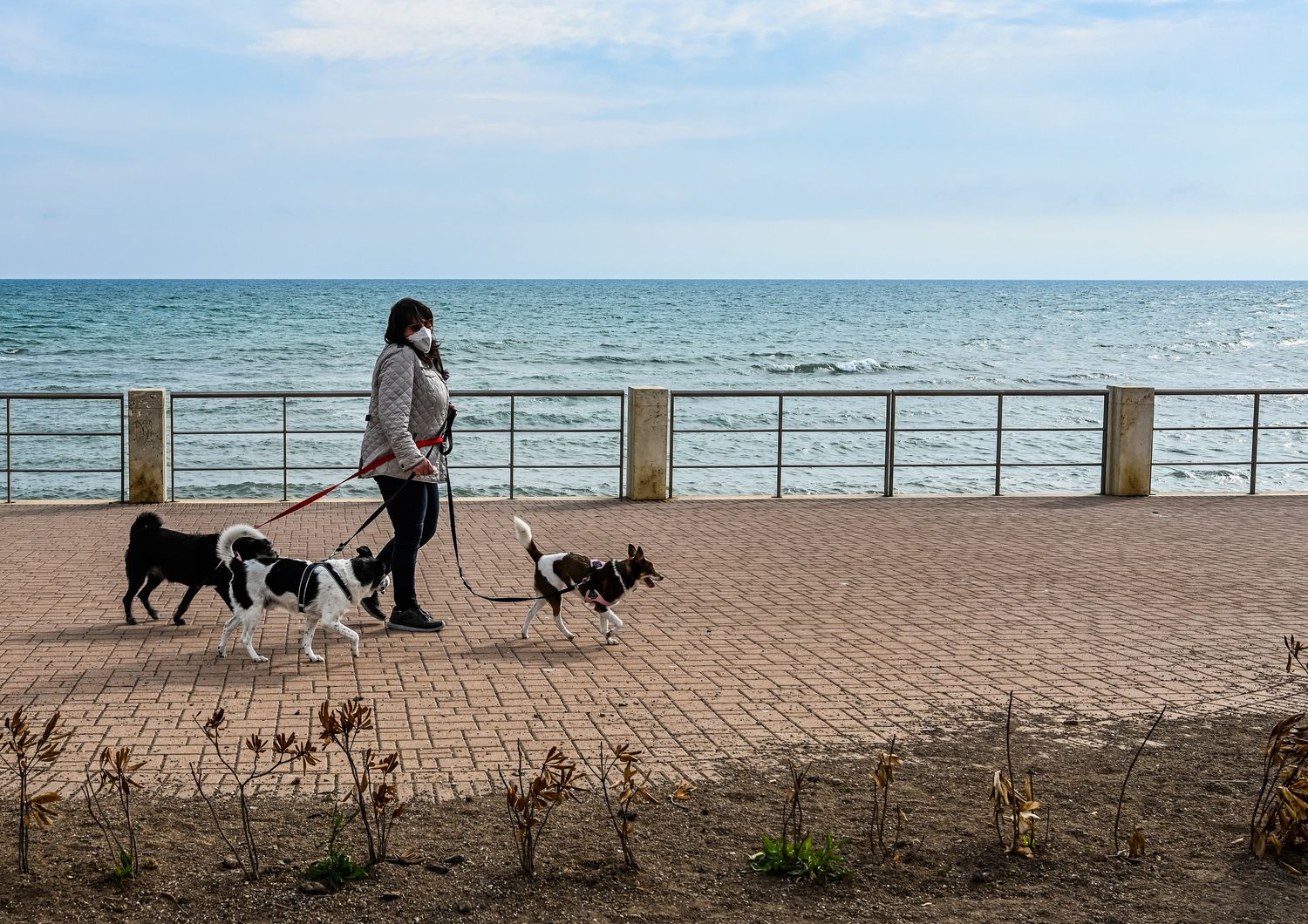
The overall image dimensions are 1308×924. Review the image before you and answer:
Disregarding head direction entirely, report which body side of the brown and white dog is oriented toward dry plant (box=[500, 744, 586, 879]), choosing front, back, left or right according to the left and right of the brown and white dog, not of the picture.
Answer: right

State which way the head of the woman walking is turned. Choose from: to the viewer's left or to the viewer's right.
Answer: to the viewer's right

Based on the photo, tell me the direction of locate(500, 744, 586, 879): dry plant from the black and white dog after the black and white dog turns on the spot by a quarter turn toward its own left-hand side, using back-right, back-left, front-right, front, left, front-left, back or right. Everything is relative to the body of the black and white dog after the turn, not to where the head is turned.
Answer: back

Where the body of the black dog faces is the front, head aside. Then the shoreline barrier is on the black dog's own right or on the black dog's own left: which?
on the black dog's own left

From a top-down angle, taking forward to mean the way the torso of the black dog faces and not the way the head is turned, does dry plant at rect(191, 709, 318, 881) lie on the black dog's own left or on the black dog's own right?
on the black dog's own right

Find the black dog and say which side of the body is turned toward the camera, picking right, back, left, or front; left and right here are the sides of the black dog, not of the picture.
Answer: right

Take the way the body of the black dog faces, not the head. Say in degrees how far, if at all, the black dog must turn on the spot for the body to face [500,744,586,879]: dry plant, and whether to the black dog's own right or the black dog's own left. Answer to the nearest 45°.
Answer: approximately 90° to the black dog's own right

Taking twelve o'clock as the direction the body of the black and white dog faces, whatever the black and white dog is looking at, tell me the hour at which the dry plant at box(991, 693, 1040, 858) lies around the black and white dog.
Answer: The dry plant is roughly at 2 o'clock from the black and white dog.

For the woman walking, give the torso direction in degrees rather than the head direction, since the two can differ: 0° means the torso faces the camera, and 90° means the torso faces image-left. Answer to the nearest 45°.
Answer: approximately 270°

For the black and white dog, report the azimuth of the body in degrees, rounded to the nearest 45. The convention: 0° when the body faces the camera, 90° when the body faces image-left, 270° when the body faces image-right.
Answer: approximately 270°

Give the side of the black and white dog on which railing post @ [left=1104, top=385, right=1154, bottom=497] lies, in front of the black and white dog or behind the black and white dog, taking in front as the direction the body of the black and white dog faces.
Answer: in front

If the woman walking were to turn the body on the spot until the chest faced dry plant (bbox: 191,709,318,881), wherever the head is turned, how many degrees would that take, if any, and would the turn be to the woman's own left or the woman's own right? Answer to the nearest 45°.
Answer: approximately 90° to the woman's own right

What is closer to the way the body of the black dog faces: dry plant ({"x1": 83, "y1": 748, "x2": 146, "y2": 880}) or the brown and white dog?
the brown and white dog
